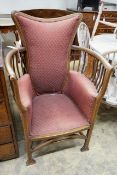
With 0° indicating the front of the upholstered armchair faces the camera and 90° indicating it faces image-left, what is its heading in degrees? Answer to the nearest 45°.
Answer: approximately 0°
